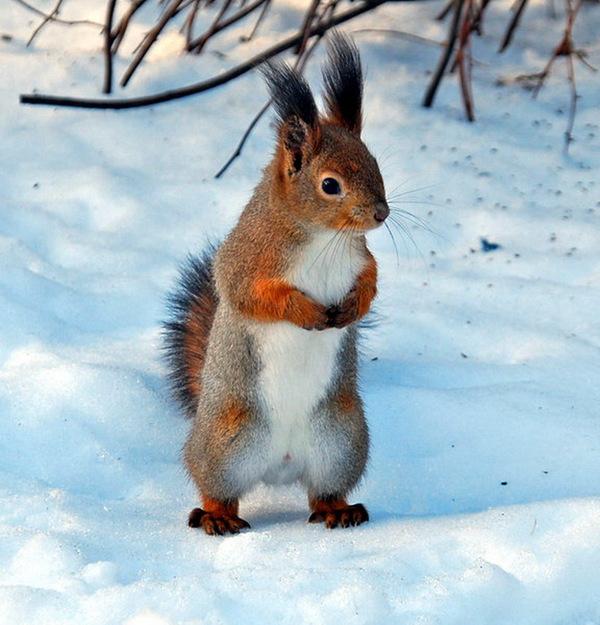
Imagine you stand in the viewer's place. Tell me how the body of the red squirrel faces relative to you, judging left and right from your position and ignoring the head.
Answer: facing the viewer and to the right of the viewer

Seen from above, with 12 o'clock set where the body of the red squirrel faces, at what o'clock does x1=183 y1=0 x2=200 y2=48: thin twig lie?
The thin twig is roughly at 7 o'clock from the red squirrel.

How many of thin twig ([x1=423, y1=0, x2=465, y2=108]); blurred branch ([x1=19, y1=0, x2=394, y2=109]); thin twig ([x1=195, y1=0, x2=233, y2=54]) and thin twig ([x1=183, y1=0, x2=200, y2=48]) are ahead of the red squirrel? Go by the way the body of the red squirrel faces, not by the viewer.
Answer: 0

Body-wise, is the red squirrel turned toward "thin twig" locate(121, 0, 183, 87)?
no

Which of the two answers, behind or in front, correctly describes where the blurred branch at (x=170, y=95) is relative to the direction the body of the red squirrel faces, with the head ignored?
behind

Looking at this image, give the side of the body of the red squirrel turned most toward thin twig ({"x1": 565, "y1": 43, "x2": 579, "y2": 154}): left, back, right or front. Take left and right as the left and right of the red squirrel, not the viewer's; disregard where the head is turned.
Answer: left

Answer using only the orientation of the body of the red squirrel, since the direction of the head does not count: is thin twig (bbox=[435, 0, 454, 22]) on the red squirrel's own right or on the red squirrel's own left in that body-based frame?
on the red squirrel's own left

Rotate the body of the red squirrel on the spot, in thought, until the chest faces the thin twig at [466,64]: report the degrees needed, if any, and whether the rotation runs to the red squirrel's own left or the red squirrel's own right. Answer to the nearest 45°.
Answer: approximately 135° to the red squirrel's own left

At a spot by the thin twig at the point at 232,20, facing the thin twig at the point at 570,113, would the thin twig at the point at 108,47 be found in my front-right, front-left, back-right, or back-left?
back-right

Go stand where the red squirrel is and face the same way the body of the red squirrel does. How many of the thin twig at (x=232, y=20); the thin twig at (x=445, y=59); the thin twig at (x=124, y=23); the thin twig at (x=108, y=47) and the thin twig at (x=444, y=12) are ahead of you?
0

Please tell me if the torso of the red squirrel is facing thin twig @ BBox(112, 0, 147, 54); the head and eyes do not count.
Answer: no
